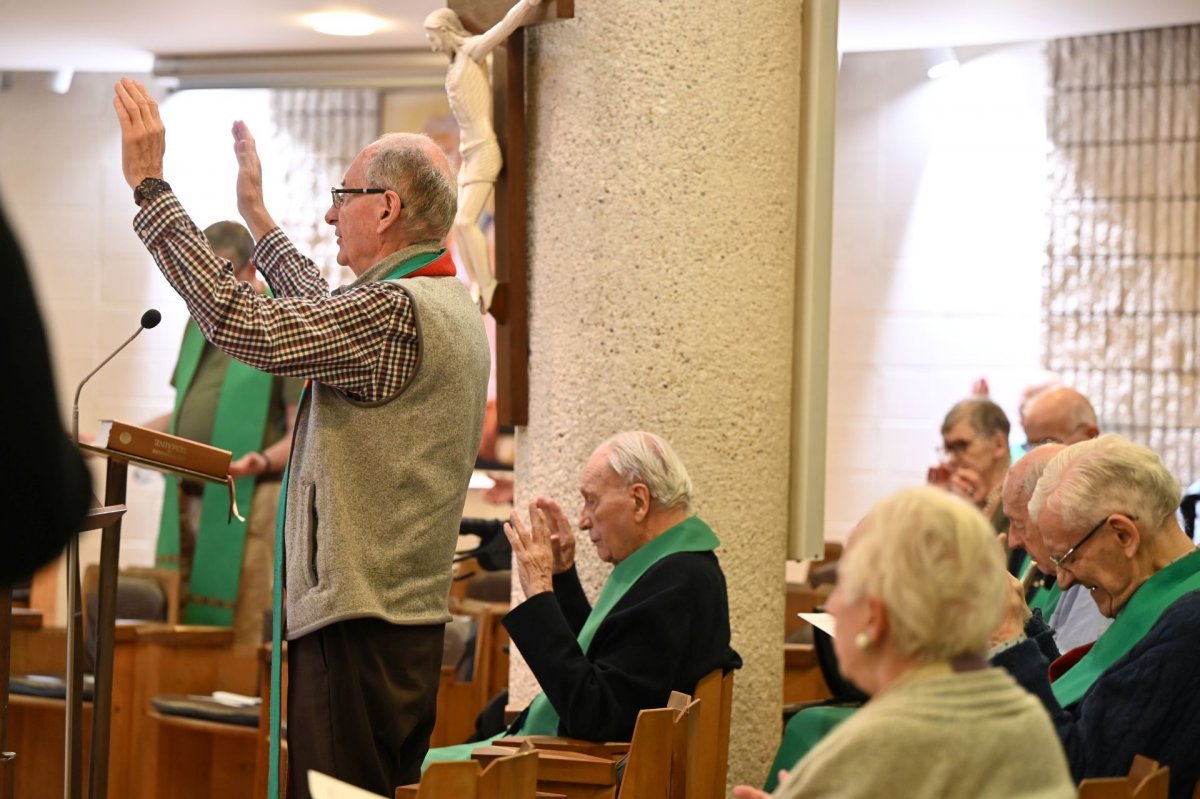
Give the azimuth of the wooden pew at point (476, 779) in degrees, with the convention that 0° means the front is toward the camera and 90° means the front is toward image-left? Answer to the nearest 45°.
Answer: approximately 90°

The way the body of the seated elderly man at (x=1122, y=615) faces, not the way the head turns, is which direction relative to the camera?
to the viewer's left

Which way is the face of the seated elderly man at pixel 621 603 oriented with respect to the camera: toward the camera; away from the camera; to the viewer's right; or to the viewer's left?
to the viewer's left

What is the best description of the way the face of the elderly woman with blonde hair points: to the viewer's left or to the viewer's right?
to the viewer's left

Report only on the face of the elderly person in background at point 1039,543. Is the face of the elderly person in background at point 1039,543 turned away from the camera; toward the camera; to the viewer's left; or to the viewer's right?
to the viewer's left

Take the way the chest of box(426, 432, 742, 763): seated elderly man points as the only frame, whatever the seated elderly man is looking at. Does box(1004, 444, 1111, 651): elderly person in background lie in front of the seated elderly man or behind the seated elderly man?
behind

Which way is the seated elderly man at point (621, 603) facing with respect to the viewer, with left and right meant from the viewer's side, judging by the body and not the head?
facing to the left of the viewer

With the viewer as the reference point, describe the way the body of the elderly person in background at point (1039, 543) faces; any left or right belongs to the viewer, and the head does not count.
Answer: facing to the left of the viewer

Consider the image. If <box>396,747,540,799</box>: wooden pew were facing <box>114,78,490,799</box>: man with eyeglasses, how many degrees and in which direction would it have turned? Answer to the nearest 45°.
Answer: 0° — it already faces them

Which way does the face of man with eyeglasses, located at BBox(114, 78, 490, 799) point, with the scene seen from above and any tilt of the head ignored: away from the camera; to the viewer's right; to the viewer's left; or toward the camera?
to the viewer's left
